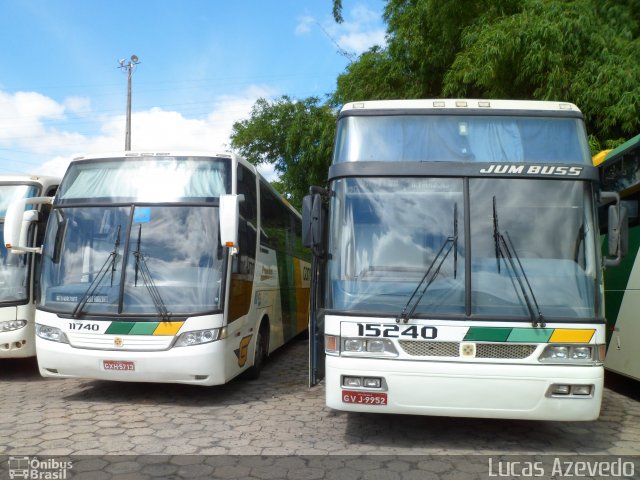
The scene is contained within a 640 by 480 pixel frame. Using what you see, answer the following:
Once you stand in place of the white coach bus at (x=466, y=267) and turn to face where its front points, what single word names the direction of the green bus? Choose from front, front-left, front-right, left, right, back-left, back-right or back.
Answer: back-left

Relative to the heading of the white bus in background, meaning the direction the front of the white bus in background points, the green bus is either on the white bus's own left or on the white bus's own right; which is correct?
on the white bus's own left

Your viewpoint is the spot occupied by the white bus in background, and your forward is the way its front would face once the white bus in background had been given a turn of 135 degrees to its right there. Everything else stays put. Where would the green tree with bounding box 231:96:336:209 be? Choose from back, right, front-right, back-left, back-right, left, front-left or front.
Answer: right

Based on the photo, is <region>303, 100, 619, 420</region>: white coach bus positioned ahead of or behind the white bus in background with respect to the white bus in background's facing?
ahead

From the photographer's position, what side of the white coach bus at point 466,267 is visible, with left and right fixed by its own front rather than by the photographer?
front

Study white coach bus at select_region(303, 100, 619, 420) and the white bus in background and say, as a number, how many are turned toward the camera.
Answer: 2

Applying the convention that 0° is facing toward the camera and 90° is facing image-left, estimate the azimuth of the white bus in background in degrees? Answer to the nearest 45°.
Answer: approximately 0°
